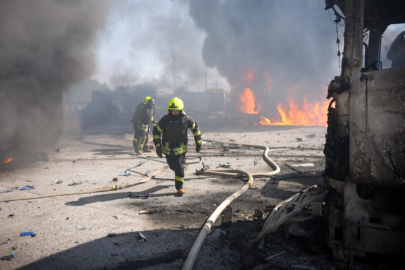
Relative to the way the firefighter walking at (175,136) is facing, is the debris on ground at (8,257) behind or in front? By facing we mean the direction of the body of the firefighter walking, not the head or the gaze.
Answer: in front

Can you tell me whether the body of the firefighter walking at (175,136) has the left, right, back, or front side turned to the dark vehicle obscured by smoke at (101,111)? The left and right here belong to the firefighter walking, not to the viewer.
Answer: back

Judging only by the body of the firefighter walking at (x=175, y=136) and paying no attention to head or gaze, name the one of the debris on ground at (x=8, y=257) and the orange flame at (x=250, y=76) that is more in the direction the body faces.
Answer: the debris on ground

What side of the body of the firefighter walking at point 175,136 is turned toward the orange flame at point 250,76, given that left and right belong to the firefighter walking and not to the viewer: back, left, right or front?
back

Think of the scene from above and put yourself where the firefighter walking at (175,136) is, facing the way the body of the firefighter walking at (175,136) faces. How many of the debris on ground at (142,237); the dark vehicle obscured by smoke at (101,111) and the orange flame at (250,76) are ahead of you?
1

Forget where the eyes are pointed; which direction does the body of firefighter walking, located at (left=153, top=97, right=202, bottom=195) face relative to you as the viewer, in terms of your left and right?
facing the viewer

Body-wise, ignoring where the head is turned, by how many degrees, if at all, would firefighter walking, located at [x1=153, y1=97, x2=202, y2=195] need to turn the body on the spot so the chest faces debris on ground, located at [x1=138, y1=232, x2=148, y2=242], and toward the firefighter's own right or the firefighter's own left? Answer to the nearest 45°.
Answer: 0° — they already face it
